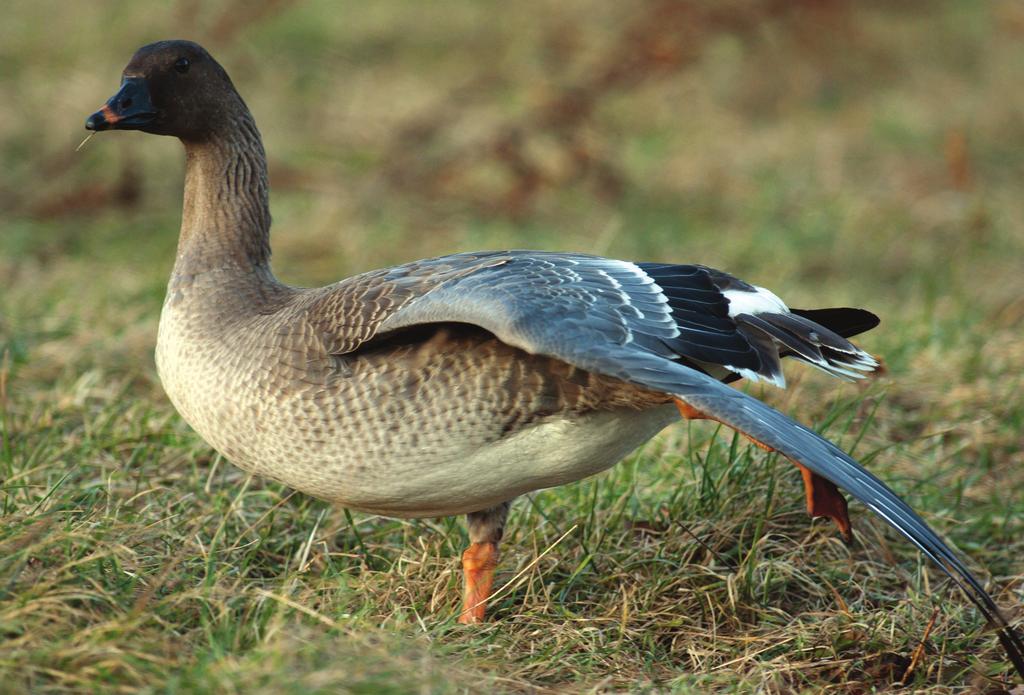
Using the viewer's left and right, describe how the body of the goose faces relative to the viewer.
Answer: facing to the left of the viewer
